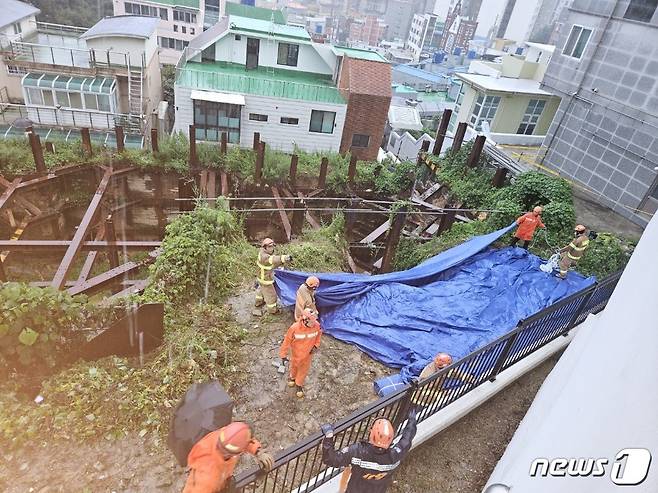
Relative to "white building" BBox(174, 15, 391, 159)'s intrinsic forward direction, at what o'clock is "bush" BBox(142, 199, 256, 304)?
The bush is roughly at 12 o'clock from the white building.

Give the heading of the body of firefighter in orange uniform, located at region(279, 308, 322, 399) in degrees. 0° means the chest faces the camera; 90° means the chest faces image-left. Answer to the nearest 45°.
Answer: approximately 0°

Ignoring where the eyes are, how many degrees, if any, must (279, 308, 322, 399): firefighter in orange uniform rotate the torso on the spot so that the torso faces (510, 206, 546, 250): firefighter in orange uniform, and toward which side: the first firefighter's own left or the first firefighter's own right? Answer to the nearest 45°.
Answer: approximately 135° to the first firefighter's own left

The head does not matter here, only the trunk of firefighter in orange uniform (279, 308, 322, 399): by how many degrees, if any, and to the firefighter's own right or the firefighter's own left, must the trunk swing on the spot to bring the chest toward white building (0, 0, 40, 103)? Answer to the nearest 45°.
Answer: approximately 135° to the firefighter's own right

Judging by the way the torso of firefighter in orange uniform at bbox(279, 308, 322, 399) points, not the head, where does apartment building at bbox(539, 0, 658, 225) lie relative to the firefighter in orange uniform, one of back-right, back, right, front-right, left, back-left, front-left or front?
back-left

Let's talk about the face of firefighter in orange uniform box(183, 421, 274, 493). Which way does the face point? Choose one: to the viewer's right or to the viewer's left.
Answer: to the viewer's right

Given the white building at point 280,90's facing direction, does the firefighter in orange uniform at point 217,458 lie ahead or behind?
ahead

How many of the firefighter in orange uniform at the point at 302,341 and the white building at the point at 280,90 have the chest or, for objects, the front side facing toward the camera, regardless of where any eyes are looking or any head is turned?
2

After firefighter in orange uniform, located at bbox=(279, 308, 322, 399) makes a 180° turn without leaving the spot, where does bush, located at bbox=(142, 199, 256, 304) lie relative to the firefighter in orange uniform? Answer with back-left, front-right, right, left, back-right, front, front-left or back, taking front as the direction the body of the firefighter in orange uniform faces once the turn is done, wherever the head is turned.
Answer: front-left

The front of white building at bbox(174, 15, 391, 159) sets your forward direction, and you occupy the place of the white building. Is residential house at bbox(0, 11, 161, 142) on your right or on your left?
on your right

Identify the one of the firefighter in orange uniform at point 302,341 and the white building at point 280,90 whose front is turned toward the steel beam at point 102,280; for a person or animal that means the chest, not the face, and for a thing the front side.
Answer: the white building

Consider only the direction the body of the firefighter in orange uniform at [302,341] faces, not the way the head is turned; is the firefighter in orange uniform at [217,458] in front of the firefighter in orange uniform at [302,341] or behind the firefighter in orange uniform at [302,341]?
in front

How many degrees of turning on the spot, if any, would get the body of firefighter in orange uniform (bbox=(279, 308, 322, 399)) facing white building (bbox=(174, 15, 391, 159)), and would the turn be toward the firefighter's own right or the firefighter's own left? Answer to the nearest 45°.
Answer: approximately 180°

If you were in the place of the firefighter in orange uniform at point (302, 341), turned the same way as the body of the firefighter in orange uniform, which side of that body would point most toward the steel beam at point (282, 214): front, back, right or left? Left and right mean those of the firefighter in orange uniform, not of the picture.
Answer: back
